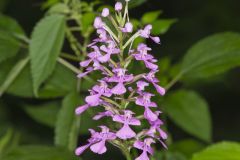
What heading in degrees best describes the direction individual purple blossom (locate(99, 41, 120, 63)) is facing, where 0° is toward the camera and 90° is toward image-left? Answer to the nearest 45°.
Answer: approximately 45°
